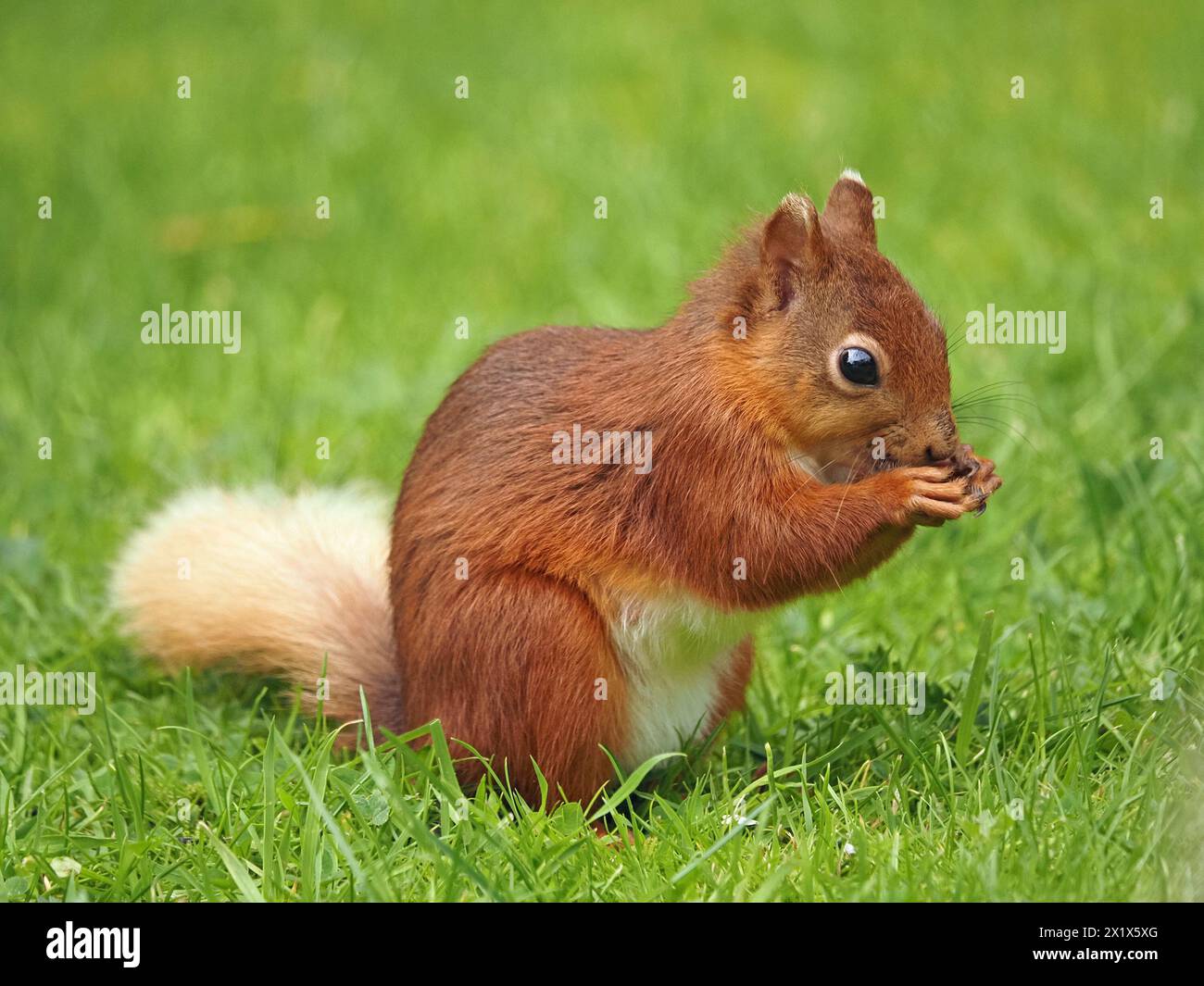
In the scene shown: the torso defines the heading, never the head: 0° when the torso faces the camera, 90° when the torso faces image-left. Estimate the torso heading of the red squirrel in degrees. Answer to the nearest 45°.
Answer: approximately 270°
